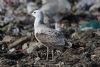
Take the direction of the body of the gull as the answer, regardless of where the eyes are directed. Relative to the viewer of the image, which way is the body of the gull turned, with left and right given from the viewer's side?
facing to the left of the viewer
